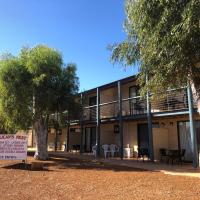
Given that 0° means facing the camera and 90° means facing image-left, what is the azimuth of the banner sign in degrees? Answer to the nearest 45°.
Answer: approximately 0°

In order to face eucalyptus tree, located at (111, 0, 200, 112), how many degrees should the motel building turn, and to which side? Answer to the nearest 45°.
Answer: approximately 45° to its left

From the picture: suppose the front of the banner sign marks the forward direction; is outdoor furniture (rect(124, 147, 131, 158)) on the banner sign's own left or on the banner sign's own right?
on the banner sign's own left

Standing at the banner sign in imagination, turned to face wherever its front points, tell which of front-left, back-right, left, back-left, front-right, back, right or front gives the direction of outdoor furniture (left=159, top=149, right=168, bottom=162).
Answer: left

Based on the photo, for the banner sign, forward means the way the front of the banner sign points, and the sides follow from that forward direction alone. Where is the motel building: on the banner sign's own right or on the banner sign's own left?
on the banner sign's own left

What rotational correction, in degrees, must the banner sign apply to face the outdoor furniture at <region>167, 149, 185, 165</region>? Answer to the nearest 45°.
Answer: approximately 90° to its left

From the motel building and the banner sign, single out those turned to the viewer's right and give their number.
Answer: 0
